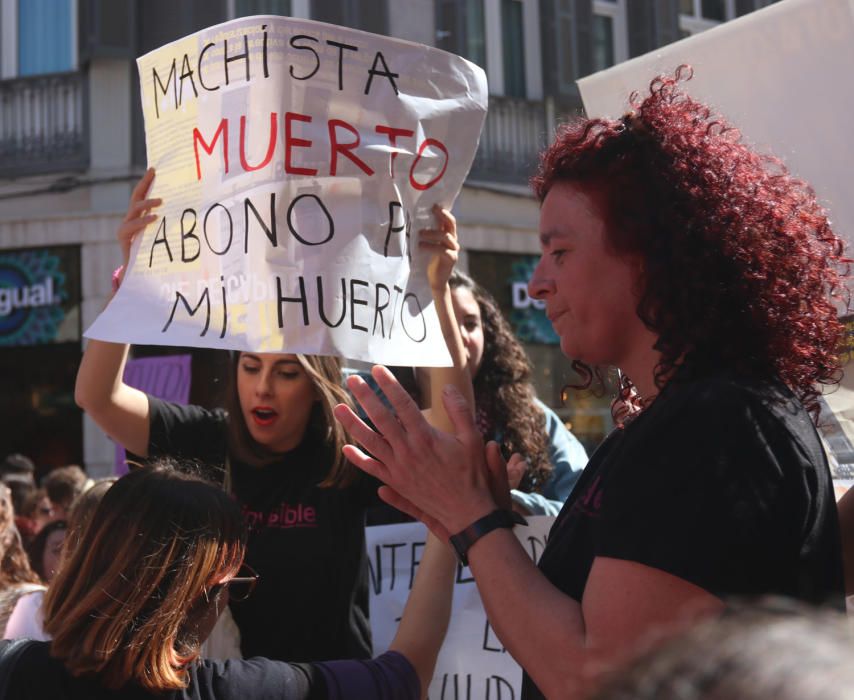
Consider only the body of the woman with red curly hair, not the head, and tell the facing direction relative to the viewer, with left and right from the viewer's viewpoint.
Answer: facing to the left of the viewer

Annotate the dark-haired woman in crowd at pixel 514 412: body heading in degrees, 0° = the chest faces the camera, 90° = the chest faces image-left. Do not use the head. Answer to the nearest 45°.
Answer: approximately 45°

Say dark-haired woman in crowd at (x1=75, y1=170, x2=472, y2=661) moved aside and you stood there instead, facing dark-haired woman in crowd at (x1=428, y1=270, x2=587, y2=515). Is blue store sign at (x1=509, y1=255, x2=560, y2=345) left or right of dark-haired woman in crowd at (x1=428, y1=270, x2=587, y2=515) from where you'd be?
left

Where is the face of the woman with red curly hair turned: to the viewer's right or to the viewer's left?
to the viewer's left

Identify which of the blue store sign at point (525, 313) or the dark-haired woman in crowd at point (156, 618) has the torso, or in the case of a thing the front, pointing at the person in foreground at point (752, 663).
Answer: the blue store sign

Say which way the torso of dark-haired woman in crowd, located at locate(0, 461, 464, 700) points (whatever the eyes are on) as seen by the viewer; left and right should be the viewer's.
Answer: facing away from the viewer and to the right of the viewer

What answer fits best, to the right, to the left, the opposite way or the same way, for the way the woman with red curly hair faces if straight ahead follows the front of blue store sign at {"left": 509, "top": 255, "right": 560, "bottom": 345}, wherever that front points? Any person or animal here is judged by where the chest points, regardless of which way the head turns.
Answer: to the right

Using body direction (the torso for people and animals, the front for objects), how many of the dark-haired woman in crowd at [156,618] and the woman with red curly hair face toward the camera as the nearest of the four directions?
0

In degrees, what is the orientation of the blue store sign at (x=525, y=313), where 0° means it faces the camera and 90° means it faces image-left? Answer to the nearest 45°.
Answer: approximately 0°

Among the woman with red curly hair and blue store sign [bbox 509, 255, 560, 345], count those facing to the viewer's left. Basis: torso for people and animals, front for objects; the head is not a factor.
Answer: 1

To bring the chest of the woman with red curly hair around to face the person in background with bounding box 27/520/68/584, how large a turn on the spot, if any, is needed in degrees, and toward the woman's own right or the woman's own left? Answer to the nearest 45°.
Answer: approximately 45° to the woman's own right
